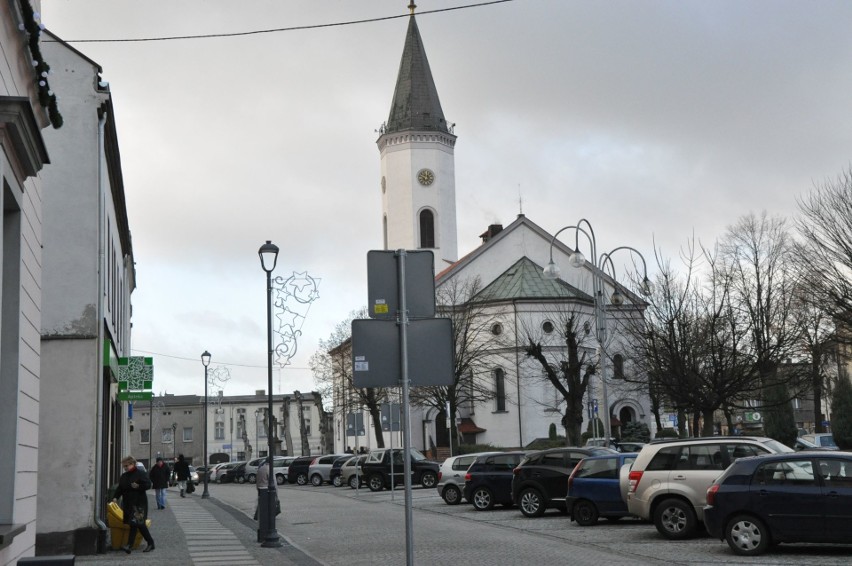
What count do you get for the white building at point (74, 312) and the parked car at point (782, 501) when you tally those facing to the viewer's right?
2

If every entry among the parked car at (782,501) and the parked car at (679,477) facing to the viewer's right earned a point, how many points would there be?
2

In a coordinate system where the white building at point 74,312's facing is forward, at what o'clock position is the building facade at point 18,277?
The building facade is roughly at 3 o'clock from the white building.

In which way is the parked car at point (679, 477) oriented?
to the viewer's right

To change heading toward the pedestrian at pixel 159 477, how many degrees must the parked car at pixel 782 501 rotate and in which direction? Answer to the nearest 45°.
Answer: approximately 135° to its left

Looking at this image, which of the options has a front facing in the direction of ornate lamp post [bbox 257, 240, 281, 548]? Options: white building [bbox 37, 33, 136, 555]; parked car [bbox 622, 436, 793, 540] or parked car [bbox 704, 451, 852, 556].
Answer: the white building

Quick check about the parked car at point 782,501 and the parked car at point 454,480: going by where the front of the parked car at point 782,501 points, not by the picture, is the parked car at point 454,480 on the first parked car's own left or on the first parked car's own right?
on the first parked car's own left

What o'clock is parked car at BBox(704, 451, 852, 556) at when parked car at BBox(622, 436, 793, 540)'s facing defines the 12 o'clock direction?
parked car at BBox(704, 451, 852, 556) is roughly at 2 o'clock from parked car at BBox(622, 436, 793, 540).

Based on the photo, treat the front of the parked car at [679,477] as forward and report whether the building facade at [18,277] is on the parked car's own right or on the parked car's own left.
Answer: on the parked car's own right

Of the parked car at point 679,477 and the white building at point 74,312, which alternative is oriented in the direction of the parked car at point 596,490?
the white building

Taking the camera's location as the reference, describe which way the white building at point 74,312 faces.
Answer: facing to the right of the viewer

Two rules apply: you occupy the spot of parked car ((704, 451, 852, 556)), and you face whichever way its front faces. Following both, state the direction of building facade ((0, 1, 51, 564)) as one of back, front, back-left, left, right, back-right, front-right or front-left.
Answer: back-right

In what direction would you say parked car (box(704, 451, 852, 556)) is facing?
to the viewer's right

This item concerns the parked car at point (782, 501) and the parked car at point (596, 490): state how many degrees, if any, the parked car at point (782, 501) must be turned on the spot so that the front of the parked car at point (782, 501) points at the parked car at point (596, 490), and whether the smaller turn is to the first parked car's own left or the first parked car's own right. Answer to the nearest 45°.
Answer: approximately 135° to the first parked car's own left
